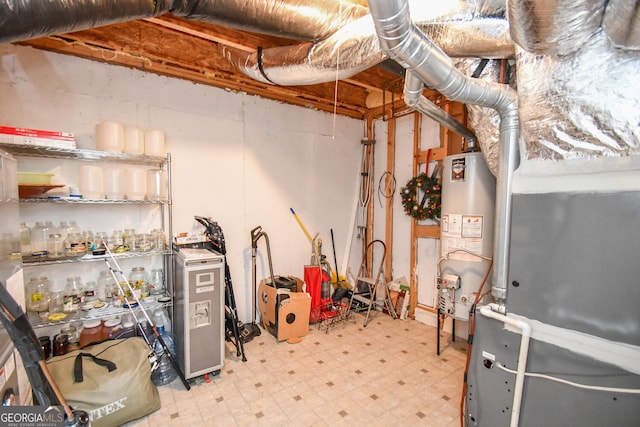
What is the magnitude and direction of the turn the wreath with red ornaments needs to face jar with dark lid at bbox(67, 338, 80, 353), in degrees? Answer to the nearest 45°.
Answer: approximately 45° to its right

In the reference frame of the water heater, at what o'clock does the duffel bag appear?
The duffel bag is roughly at 12 o'clock from the water heater.

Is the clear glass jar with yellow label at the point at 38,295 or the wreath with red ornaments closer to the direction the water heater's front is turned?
the clear glass jar with yellow label

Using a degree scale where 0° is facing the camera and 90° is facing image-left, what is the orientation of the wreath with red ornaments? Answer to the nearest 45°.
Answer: approximately 0°

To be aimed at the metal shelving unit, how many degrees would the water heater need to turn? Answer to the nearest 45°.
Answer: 0° — it already faces it

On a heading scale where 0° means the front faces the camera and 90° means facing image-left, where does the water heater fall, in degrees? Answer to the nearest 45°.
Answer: approximately 45°
